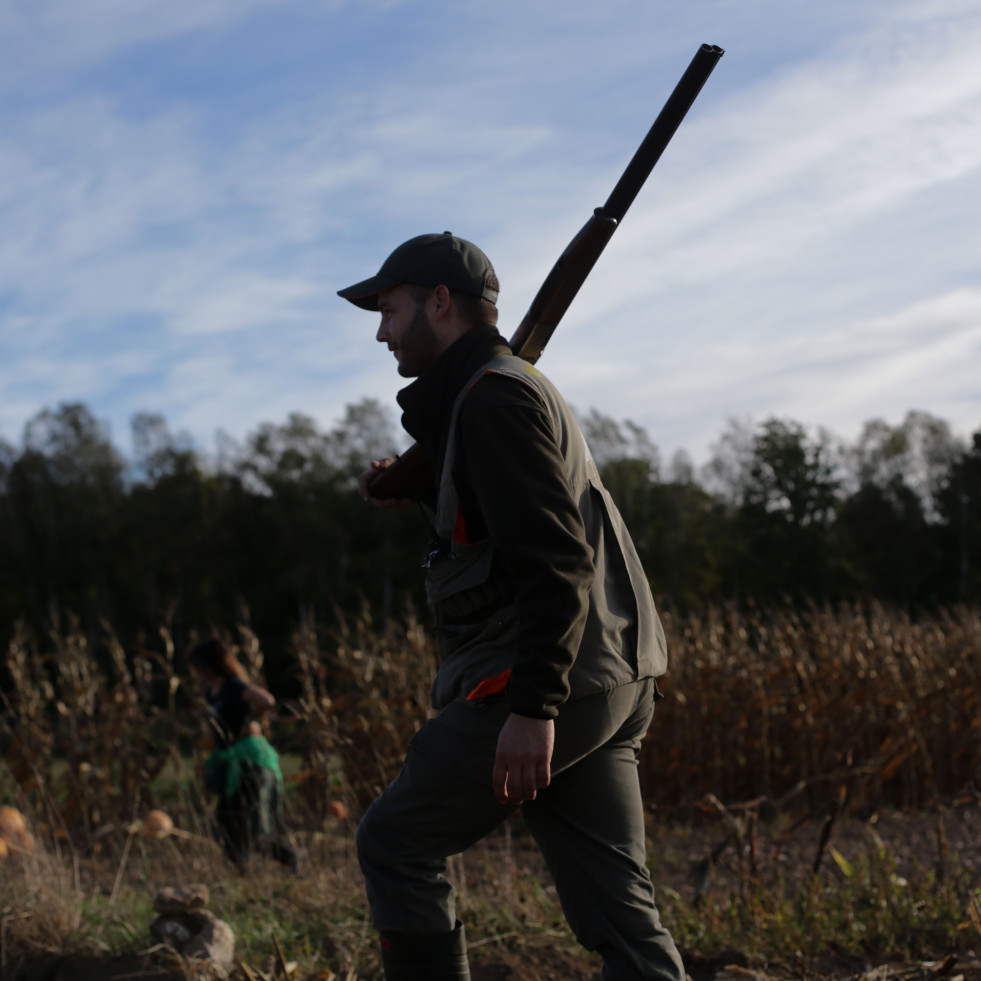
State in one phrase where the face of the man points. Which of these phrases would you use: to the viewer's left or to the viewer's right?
to the viewer's left

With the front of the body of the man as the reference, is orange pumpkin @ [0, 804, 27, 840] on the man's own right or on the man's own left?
on the man's own right

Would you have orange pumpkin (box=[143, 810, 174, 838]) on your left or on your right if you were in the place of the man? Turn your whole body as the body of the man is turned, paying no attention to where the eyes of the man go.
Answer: on your right

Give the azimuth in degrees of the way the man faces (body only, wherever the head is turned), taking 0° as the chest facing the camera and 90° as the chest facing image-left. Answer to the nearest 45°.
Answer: approximately 90°

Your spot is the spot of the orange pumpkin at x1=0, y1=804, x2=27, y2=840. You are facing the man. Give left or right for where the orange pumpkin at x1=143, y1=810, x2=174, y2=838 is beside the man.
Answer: left
